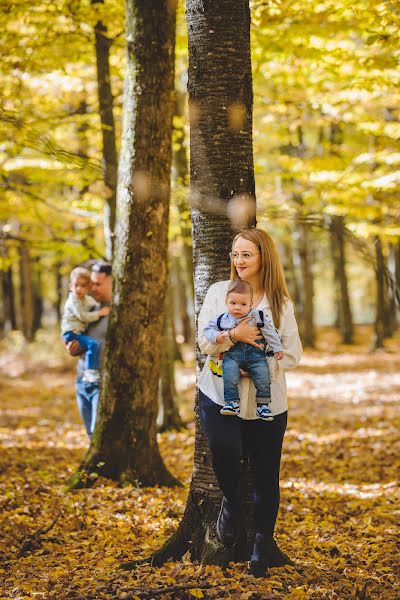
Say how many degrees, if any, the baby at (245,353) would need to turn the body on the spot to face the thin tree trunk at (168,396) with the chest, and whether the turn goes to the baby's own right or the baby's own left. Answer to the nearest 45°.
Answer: approximately 180°

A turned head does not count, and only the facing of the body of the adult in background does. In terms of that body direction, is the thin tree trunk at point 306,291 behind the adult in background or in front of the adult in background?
behind

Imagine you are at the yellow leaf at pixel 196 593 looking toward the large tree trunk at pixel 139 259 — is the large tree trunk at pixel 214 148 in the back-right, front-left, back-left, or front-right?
front-right

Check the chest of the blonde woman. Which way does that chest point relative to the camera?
toward the camera

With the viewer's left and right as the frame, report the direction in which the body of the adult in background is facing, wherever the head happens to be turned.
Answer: facing the viewer and to the left of the viewer

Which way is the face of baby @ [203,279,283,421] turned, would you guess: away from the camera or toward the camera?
toward the camera

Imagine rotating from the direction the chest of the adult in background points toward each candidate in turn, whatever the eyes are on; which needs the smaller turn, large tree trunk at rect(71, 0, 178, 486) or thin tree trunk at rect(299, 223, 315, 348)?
the large tree trunk

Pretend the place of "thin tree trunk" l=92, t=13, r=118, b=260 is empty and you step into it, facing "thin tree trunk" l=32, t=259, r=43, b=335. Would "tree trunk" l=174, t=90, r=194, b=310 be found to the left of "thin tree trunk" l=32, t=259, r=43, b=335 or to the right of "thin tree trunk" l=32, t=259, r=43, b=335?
right

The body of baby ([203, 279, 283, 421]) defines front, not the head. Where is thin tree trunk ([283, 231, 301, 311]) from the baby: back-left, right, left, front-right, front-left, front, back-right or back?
back

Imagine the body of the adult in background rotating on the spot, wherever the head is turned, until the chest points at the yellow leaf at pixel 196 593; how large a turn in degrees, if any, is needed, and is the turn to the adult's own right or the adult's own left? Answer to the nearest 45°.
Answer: approximately 45° to the adult's own left

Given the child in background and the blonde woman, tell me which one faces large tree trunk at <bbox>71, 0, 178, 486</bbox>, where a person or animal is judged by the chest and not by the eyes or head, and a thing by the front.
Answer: the child in background

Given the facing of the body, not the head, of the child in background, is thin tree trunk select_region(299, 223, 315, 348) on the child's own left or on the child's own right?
on the child's own left

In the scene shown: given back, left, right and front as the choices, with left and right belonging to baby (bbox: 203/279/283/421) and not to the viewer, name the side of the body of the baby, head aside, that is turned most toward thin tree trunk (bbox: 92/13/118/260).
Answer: back
